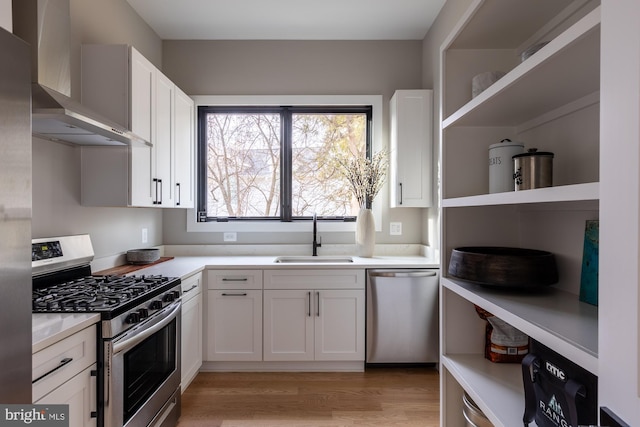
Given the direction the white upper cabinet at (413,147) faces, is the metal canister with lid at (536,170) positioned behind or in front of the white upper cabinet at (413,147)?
in front

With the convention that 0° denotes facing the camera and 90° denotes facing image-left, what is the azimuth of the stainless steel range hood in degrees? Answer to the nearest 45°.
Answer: approximately 315°

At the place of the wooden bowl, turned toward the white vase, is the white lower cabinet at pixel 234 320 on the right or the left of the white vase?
left

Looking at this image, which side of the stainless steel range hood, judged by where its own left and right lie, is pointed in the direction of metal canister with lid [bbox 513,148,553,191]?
front

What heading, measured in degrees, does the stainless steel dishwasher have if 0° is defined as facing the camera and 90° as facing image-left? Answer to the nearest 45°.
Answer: approximately 0°

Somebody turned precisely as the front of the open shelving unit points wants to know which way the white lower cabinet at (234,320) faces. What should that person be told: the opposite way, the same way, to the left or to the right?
to the left

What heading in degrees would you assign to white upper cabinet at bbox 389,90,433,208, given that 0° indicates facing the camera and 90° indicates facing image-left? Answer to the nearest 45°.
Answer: approximately 0°

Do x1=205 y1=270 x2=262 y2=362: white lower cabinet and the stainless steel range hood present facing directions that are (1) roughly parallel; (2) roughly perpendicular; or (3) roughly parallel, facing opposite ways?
roughly perpendicular

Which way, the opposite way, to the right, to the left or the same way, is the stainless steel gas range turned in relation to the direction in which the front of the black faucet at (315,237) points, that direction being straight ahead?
to the left

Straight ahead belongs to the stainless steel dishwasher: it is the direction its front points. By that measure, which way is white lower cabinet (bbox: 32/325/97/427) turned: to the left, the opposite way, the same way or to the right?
to the left

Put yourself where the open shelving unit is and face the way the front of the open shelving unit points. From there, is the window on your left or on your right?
on your right
